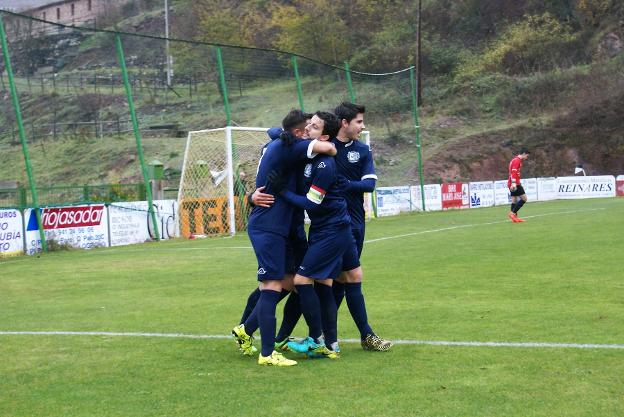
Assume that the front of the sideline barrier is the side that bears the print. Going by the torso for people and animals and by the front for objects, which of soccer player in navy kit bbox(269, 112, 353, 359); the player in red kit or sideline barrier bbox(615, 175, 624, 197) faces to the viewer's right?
the player in red kit

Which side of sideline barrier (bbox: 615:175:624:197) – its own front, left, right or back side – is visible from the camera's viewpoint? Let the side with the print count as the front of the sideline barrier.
front

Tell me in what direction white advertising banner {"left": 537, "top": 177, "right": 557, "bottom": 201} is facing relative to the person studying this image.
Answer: facing the viewer

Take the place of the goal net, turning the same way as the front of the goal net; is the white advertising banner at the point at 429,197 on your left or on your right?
on your left

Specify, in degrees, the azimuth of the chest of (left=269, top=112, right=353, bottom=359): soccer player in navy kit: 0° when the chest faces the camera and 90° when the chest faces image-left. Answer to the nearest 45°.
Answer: approximately 90°

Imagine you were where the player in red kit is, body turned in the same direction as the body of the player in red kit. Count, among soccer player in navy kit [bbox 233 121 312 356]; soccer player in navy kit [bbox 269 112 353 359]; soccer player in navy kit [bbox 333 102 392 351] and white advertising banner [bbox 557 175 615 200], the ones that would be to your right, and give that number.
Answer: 3

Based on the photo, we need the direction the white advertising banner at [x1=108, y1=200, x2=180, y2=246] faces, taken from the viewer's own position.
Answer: facing the viewer and to the right of the viewer

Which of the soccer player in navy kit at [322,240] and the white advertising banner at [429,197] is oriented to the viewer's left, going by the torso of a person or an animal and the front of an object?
the soccer player in navy kit

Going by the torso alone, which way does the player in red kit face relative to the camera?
to the viewer's right
